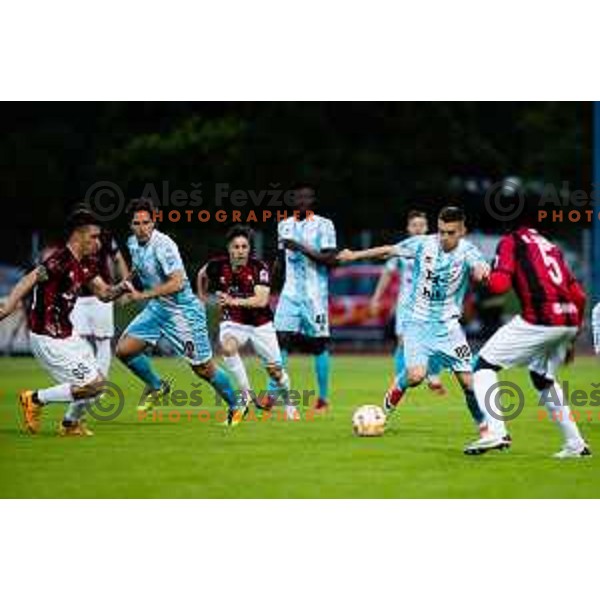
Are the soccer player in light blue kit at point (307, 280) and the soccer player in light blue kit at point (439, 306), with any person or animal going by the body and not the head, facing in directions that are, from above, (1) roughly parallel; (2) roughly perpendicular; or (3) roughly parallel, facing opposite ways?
roughly parallel

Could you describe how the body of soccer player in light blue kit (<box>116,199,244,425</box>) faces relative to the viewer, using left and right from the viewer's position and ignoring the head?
facing the viewer and to the left of the viewer

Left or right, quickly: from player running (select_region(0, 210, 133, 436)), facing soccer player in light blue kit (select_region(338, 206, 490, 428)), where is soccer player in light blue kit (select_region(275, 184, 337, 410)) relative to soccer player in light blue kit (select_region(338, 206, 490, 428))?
left

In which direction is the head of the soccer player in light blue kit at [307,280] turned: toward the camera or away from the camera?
toward the camera

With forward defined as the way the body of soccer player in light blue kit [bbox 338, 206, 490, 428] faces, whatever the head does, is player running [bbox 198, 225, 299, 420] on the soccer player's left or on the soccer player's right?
on the soccer player's right

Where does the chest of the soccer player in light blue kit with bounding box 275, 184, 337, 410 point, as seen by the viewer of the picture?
toward the camera

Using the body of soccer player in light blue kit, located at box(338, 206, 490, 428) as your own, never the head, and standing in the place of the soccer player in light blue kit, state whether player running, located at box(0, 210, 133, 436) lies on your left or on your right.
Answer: on your right

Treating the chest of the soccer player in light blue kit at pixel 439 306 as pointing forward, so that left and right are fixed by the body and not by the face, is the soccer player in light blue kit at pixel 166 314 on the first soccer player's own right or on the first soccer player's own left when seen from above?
on the first soccer player's own right
